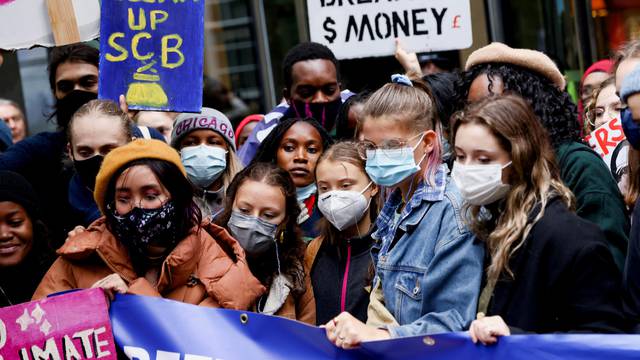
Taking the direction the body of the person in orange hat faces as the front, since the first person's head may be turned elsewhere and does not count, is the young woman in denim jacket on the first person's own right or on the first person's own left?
on the first person's own left

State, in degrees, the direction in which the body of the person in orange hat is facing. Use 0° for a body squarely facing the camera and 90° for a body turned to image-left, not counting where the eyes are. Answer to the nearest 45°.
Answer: approximately 0°

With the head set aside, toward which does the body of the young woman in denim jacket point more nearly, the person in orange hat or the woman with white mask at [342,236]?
the person in orange hat

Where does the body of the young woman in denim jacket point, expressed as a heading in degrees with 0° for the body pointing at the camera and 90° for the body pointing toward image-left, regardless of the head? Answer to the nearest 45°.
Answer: approximately 45°

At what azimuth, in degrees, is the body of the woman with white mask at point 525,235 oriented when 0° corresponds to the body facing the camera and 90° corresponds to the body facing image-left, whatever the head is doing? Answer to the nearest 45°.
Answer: approximately 45°

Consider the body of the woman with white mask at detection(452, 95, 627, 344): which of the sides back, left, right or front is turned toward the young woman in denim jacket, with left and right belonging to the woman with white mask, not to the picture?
right

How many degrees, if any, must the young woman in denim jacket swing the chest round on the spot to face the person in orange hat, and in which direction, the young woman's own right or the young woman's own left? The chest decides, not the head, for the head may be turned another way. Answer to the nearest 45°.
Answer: approximately 45° to the young woman's own right

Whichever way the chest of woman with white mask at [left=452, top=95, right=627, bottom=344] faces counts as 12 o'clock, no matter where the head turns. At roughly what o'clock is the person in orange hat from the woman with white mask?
The person in orange hat is roughly at 2 o'clock from the woman with white mask.
